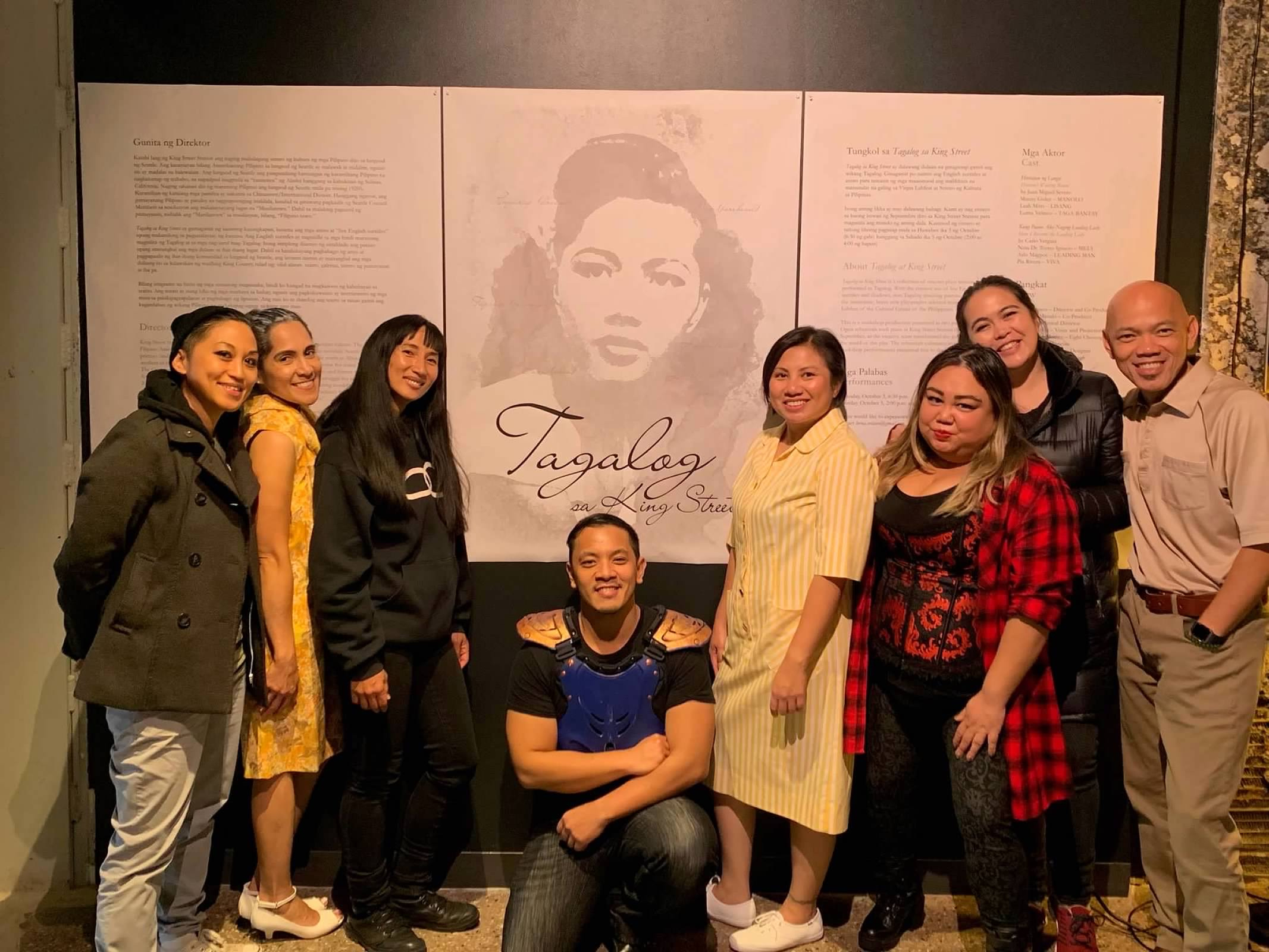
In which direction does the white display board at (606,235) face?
toward the camera

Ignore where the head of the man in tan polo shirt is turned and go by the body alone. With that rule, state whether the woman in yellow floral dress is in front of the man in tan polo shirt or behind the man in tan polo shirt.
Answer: in front

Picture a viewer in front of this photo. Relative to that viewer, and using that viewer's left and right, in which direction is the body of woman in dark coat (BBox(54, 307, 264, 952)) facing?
facing the viewer and to the right of the viewer

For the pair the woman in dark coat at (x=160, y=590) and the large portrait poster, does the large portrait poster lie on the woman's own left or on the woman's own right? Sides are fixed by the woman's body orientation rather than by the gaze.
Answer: on the woman's own left

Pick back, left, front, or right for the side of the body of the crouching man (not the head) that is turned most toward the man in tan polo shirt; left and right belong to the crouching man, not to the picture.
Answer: left

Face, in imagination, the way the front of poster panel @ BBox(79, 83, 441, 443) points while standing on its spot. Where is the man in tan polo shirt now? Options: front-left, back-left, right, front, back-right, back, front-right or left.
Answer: front-left

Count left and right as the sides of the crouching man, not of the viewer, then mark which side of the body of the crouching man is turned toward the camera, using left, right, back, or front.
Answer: front

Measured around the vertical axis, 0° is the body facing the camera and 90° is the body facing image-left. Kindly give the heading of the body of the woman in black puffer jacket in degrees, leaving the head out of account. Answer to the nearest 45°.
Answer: approximately 45°

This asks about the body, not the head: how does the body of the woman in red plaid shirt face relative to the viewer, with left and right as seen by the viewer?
facing the viewer and to the left of the viewer

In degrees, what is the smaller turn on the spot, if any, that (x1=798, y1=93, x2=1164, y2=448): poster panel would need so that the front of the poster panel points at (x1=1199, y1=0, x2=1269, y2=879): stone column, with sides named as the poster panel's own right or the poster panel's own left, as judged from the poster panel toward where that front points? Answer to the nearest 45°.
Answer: approximately 90° to the poster panel's own left
